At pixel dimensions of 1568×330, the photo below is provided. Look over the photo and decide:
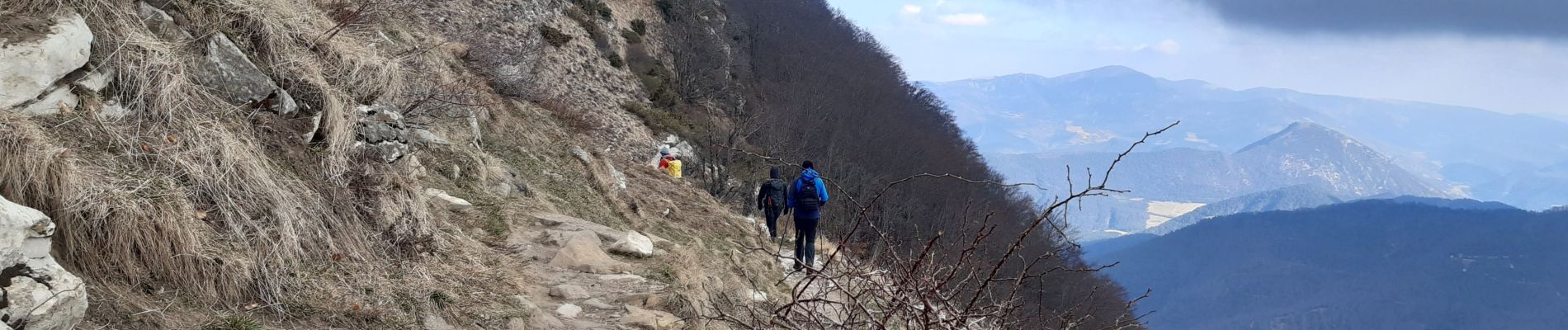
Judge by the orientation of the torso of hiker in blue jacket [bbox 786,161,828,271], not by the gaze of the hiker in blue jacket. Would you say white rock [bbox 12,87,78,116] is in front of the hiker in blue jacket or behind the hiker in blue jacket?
behind

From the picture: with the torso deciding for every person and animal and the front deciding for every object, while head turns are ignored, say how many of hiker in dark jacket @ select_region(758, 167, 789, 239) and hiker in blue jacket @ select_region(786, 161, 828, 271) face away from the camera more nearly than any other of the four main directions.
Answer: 2

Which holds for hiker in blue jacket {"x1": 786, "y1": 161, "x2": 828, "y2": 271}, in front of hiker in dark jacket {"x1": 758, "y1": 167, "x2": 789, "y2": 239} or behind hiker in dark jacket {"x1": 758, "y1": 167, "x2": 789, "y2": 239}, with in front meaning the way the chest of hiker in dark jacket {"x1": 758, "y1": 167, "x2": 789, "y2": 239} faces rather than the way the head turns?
behind

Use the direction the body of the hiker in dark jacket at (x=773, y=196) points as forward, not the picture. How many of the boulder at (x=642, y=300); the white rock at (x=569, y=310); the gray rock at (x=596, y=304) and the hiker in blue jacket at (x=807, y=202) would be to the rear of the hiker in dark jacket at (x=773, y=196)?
4

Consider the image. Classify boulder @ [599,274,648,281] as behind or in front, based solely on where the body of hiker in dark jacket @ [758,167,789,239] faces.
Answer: behind

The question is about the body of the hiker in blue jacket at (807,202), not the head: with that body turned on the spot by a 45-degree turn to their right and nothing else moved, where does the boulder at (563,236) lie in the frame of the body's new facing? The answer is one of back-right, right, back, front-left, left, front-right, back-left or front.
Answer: back

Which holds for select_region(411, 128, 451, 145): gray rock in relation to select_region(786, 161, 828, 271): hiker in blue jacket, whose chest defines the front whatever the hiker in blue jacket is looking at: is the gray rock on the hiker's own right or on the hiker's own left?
on the hiker's own left

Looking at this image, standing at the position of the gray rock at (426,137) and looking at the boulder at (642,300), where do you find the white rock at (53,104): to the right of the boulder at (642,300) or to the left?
right

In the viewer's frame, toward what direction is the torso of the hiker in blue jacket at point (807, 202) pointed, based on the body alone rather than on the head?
away from the camera

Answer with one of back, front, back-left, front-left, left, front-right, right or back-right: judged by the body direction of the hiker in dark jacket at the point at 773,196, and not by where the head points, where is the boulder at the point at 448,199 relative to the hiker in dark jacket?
back-left

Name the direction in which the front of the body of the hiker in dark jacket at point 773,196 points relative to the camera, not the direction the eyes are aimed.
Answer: away from the camera

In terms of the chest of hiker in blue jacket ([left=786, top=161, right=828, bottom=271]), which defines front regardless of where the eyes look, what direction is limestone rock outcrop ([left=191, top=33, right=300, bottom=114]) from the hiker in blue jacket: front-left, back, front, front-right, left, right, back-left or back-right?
back-left
